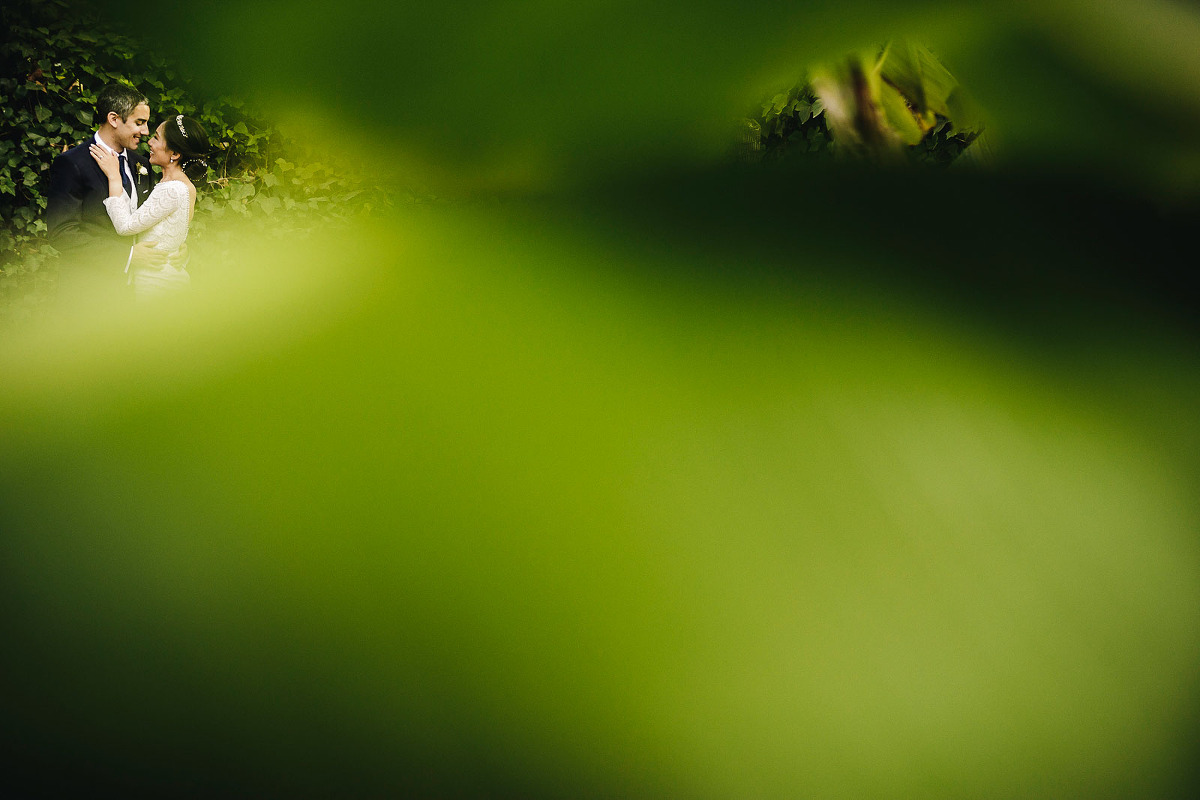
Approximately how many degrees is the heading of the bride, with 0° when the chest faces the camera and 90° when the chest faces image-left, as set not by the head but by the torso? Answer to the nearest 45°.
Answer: approximately 90°

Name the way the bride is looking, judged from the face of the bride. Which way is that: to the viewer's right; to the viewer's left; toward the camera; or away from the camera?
to the viewer's left
